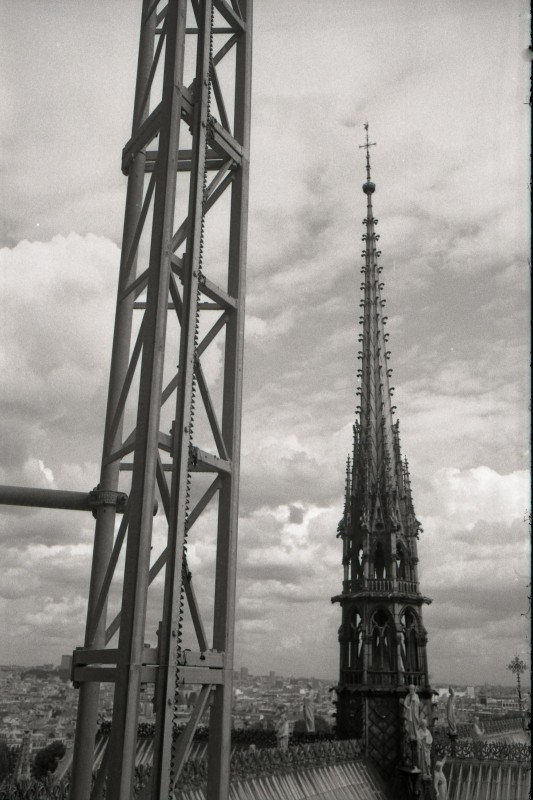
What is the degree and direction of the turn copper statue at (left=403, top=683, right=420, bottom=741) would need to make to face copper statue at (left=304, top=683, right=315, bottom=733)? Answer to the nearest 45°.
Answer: approximately 135° to its right

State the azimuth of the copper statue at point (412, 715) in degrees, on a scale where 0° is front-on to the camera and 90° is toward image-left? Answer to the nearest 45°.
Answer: approximately 0°
